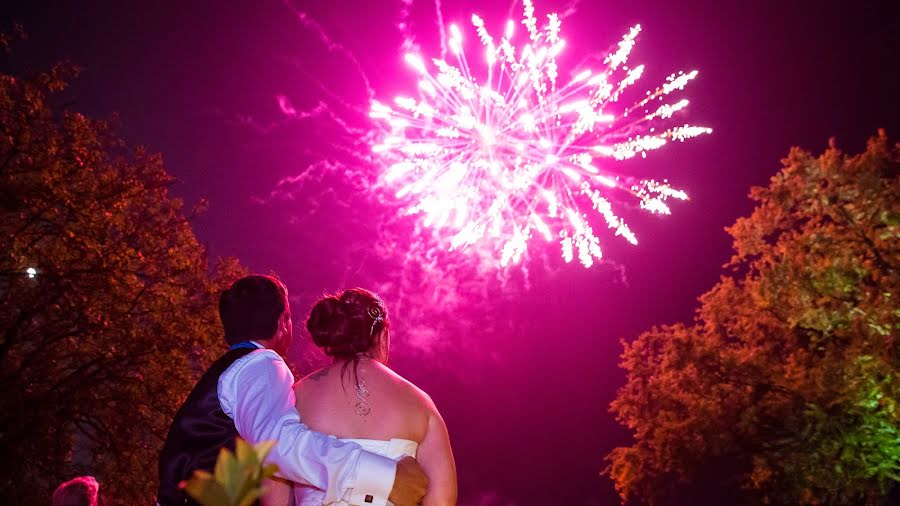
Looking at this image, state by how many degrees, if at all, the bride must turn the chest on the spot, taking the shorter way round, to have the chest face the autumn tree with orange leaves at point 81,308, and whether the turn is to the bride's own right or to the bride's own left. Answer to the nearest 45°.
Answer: approximately 45° to the bride's own left

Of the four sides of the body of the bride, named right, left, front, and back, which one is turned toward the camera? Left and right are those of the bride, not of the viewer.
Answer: back

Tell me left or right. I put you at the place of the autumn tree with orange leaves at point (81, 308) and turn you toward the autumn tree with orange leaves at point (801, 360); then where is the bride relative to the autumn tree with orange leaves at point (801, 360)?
right

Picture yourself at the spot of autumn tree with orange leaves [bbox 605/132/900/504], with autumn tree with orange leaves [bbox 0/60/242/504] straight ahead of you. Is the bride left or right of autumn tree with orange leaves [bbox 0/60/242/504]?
left

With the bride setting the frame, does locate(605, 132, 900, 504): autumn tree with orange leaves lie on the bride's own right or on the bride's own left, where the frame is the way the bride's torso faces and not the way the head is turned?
on the bride's own right

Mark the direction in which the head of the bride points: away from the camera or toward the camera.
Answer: away from the camera
